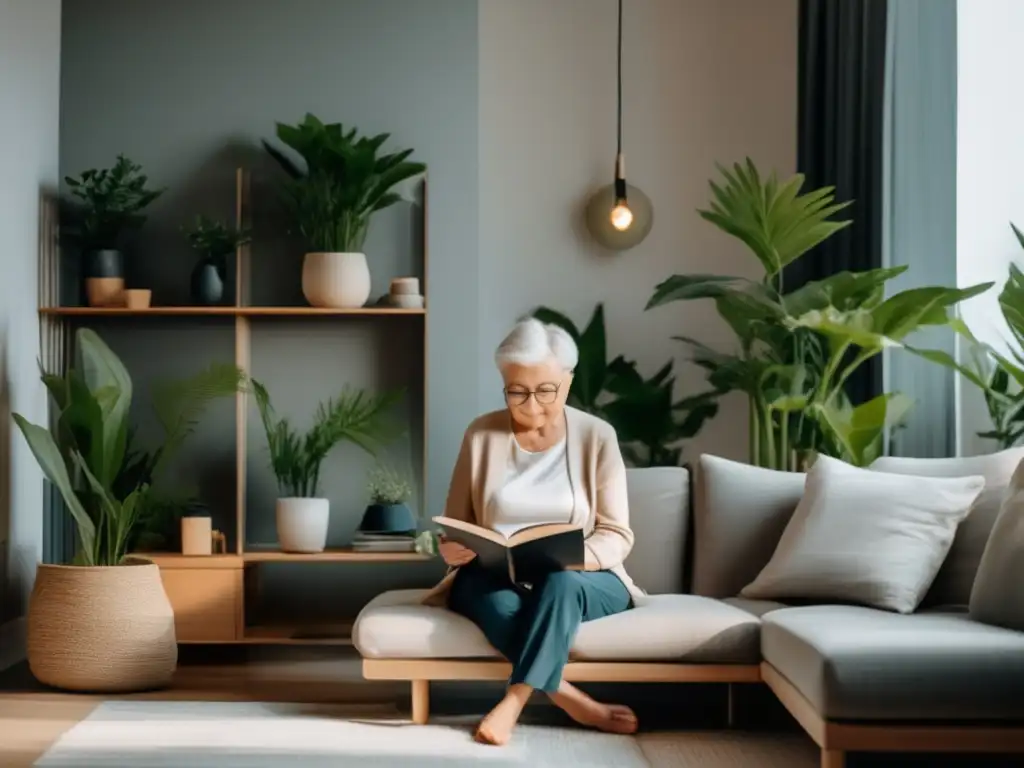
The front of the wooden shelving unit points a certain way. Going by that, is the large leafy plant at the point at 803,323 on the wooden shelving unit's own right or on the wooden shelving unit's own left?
on the wooden shelving unit's own left

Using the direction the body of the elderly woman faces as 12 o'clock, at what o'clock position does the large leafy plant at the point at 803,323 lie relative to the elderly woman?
The large leafy plant is roughly at 8 o'clock from the elderly woman.

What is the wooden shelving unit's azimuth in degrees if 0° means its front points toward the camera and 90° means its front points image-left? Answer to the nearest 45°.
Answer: approximately 0°

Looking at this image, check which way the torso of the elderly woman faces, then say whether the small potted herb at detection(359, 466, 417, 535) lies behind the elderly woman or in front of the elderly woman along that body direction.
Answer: behind

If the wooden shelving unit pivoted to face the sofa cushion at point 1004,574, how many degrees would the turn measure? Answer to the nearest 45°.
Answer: approximately 45° to its left

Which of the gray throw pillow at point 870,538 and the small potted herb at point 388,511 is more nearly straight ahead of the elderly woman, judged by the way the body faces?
the gray throw pillow

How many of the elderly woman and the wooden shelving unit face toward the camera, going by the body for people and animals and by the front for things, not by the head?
2

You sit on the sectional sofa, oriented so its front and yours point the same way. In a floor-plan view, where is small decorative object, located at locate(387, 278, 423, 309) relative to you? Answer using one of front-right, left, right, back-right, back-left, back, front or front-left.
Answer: back-right

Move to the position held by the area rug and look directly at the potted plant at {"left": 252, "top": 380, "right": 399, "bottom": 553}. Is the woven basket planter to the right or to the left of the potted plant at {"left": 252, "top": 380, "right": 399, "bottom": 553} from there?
left

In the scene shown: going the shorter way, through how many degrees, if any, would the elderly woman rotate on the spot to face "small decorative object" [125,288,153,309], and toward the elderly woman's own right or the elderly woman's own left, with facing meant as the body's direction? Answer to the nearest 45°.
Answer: approximately 135° to the elderly woman's own right

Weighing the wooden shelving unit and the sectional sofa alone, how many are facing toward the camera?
2

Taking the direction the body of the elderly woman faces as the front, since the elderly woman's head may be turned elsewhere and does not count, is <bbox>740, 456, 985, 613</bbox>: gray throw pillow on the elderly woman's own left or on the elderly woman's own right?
on the elderly woman's own left

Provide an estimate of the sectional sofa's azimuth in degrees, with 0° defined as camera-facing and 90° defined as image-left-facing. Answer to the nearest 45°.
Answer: approximately 0°
